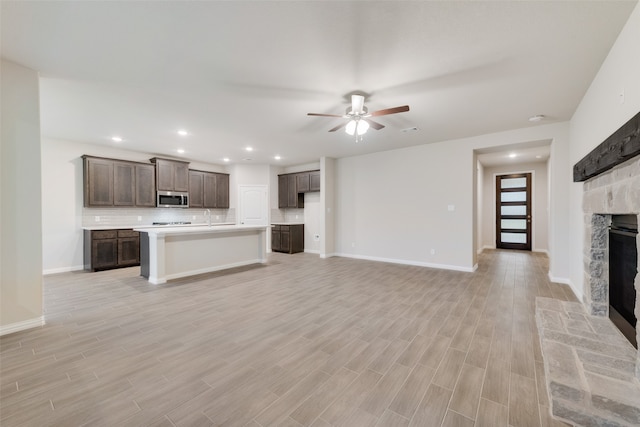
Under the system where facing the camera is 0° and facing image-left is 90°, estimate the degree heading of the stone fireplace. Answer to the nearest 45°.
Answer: approximately 90°

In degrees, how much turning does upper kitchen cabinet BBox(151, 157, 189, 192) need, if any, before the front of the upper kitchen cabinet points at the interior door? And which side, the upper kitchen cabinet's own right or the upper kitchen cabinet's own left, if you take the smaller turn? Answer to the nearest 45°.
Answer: approximately 45° to the upper kitchen cabinet's own left

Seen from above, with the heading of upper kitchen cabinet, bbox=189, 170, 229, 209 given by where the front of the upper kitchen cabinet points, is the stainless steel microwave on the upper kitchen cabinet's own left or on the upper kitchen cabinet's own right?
on the upper kitchen cabinet's own right

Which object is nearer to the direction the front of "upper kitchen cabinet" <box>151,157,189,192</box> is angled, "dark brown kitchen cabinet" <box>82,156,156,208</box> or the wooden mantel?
the wooden mantel

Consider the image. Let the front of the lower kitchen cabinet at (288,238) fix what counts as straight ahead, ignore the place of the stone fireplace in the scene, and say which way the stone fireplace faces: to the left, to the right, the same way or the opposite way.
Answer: to the right

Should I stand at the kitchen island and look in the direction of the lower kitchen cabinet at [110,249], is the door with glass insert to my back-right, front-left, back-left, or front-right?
back-right
